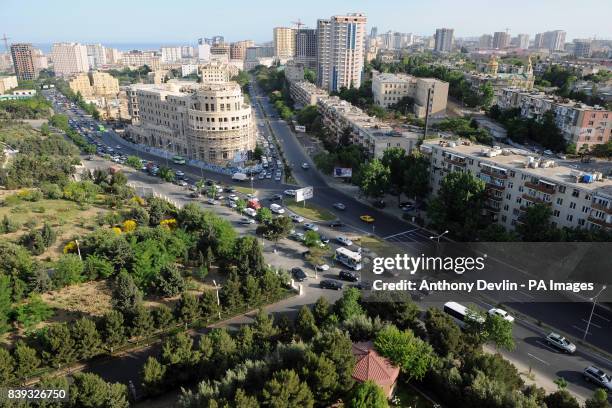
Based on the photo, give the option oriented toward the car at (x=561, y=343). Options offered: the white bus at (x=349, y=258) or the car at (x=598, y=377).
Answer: the white bus

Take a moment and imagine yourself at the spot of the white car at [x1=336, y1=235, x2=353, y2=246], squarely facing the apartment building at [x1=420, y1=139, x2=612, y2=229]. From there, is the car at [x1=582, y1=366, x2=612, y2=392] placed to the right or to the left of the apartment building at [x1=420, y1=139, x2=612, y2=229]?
right
